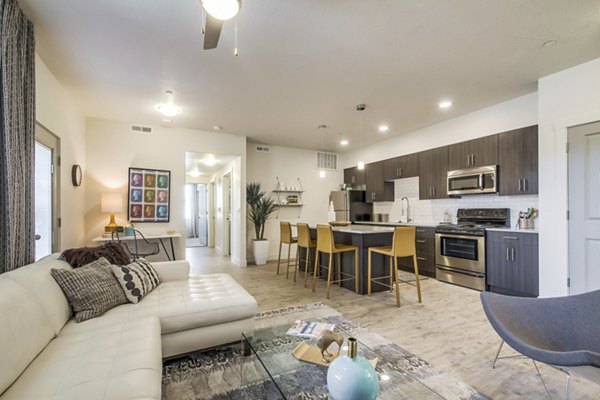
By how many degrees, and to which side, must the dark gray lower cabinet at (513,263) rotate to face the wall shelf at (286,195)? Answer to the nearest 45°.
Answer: approximately 45° to its right

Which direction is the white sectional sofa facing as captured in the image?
to the viewer's right

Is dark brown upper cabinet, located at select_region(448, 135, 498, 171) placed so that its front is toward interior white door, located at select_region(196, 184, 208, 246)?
no

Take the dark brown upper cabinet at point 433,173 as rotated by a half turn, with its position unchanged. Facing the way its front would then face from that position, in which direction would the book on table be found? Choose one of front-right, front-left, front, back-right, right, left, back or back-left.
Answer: back-right

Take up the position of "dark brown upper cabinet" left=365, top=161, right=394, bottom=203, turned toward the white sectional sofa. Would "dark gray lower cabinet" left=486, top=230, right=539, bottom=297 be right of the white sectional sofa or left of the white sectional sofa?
left

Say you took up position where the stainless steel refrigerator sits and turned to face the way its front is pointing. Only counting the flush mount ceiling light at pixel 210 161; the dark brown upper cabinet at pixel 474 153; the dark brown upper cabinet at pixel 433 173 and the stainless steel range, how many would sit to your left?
3

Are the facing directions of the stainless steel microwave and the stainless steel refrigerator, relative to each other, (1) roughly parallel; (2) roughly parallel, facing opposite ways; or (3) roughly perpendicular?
roughly parallel

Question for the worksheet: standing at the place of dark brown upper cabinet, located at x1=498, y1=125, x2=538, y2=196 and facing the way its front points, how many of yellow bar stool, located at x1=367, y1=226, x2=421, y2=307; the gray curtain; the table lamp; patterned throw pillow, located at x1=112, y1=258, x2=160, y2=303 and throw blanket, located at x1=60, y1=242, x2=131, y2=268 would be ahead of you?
5

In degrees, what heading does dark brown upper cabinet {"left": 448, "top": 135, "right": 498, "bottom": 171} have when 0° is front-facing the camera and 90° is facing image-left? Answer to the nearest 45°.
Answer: approximately 45°

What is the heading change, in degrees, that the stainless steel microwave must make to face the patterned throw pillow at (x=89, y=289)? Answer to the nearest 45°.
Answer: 0° — it already faces it

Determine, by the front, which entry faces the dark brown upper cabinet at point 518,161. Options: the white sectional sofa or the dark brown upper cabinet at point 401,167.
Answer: the white sectional sofa

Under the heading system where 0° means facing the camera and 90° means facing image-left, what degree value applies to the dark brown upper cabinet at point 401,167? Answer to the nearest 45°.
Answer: approximately 45°

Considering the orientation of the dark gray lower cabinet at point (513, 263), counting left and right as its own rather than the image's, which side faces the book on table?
front

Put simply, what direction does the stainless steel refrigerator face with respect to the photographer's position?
facing the viewer and to the left of the viewer

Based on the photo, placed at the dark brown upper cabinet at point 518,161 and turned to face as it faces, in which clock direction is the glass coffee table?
The glass coffee table is roughly at 11 o'clock from the dark brown upper cabinet.

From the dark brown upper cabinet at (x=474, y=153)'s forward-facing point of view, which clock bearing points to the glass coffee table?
The glass coffee table is roughly at 11 o'clock from the dark brown upper cabinet.

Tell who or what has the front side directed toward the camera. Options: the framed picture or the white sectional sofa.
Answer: the framed picture

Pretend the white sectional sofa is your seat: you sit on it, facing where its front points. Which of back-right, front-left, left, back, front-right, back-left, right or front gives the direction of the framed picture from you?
left

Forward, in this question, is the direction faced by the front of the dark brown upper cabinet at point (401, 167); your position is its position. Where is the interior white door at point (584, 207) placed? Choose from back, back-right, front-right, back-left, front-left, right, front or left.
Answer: left

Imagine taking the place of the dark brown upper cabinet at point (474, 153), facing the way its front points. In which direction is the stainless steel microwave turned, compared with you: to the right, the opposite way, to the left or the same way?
the same way
